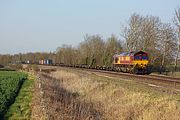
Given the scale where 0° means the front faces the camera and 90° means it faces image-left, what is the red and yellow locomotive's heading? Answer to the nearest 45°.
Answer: approximately 315°
